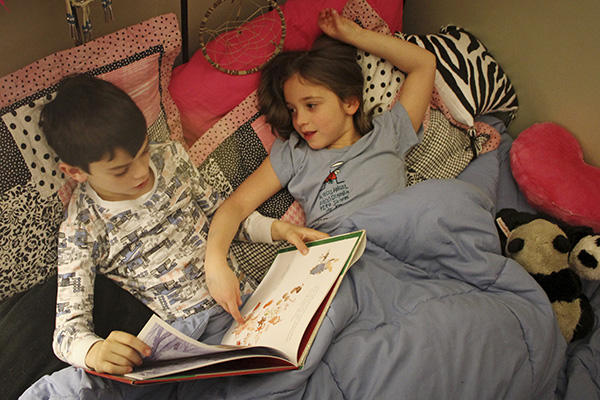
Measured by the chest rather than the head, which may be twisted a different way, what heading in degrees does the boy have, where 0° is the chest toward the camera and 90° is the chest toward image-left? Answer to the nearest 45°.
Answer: approximately 315°

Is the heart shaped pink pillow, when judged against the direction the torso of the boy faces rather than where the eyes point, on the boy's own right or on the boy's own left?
on the boy's own left

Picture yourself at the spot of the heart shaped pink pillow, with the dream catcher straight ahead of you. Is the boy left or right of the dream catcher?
left
